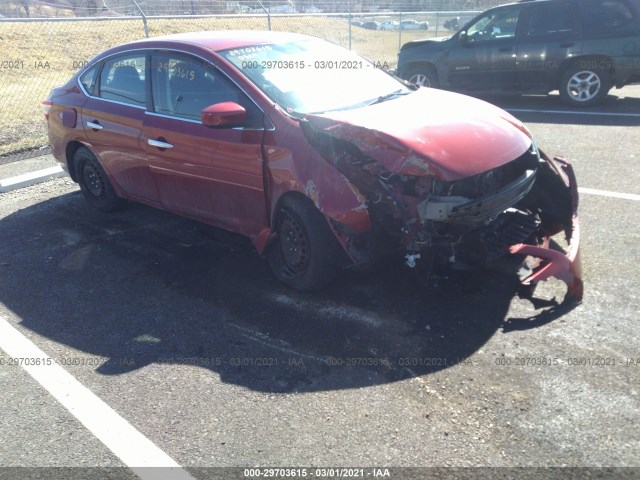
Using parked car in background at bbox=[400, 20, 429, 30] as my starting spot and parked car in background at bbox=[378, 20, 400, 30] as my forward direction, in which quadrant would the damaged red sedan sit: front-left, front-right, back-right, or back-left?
front-left

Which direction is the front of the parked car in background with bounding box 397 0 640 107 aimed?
to the viewer's left

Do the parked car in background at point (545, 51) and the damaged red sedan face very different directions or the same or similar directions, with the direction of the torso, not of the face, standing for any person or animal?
very different directions

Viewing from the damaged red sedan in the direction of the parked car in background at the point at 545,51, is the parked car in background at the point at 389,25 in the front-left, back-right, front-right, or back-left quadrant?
front-left

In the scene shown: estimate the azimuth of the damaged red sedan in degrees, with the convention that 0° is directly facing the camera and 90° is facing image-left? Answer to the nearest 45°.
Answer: approximately 315°

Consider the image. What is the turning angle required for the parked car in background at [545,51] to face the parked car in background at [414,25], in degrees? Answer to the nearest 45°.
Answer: approximately 90° to its right

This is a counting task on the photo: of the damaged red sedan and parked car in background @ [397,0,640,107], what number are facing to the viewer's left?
1

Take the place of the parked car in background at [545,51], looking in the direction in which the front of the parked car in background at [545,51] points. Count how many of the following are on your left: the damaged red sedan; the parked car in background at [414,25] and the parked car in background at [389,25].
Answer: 1

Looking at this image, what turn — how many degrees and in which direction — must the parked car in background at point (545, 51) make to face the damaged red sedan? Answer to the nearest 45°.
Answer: approximately 90° to its left

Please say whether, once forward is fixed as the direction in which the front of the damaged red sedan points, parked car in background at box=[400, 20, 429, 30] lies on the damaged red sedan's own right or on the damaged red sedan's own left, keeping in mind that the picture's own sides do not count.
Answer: on the damaged red sedan's own left

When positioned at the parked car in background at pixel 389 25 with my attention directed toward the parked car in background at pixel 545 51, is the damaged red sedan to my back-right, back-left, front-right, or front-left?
front-right

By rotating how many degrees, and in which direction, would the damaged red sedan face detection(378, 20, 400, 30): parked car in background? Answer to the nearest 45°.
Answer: approximately 135° to its left
